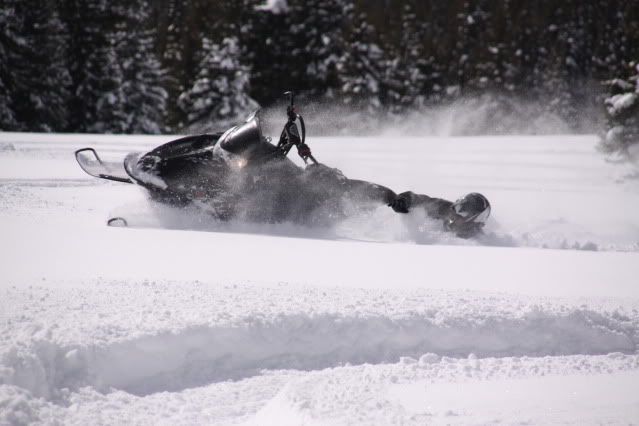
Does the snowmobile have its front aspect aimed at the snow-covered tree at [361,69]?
no
